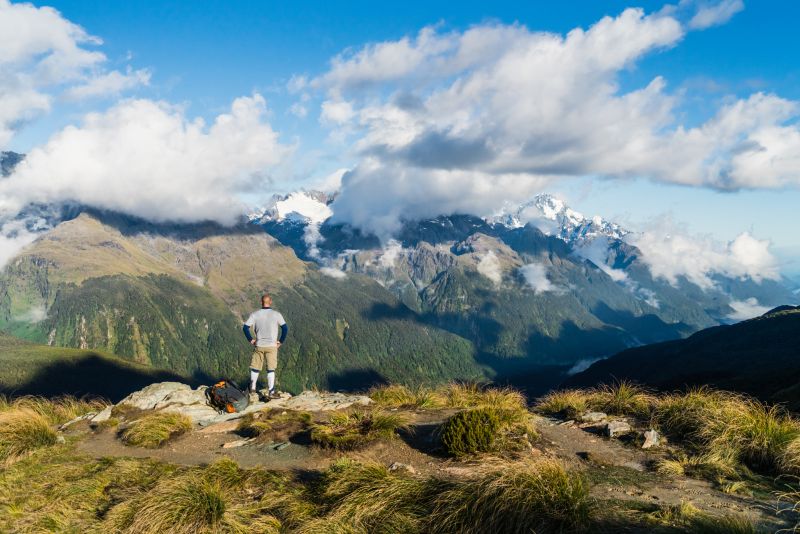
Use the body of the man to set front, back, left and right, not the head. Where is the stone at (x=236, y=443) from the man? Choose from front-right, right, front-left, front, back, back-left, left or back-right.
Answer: back

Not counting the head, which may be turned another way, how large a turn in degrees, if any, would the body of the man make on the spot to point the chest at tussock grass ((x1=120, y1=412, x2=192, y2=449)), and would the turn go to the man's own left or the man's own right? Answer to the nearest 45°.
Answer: approximately 135° to the man's own left

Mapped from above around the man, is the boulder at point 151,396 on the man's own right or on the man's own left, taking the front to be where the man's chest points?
on the man's own left

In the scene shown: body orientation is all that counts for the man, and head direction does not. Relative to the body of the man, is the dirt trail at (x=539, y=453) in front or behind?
behind

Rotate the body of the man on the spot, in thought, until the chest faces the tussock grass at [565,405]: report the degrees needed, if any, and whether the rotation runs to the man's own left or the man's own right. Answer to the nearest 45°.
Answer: approximately 135° to the man's own right

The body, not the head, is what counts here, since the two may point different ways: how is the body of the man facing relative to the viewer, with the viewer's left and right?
facing away from the viewer

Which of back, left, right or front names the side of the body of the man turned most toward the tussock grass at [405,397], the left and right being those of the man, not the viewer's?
right

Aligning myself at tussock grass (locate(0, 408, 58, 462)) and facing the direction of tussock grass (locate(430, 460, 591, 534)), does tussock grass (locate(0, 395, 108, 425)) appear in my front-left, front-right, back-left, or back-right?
back-left

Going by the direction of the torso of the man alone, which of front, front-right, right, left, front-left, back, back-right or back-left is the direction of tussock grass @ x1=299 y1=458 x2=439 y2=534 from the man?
back

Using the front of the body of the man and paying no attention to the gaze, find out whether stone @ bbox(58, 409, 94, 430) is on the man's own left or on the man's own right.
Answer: on the man's own left
